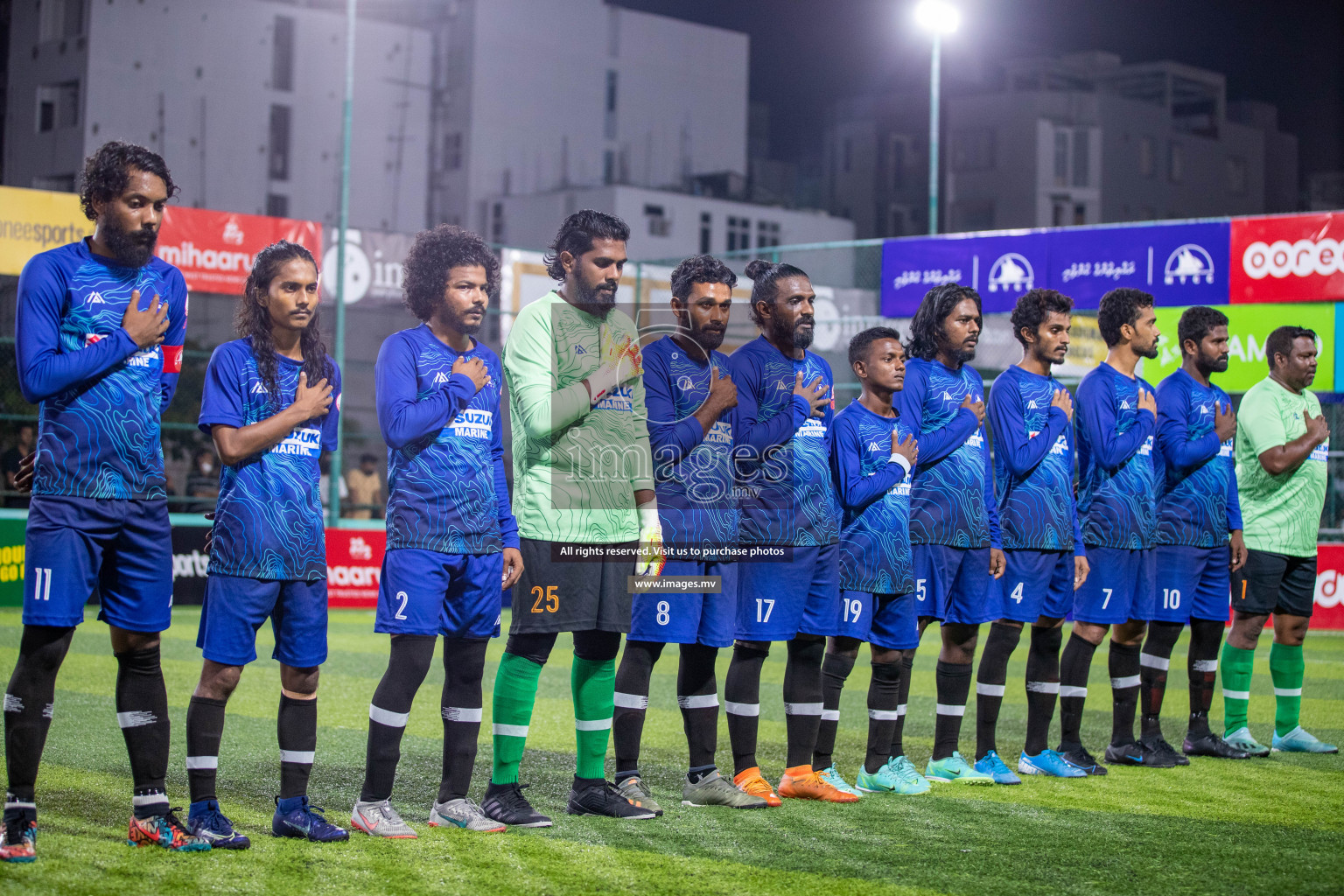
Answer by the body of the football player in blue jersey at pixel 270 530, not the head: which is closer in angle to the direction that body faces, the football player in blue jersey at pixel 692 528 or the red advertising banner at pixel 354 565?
the football player in blue jersey

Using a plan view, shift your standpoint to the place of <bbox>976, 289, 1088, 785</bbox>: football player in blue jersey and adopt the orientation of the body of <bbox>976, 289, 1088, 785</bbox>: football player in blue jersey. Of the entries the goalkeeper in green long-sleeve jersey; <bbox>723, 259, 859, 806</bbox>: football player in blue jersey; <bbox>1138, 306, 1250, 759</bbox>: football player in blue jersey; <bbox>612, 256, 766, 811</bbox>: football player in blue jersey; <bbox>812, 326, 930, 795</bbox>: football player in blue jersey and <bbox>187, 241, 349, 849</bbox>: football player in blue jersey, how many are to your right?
5

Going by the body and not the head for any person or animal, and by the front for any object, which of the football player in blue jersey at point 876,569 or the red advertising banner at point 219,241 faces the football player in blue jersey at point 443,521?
the red advertising banner

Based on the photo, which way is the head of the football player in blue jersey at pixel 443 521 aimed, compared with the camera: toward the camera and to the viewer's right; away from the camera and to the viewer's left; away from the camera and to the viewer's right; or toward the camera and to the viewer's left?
toward the camera and to the viewer's right

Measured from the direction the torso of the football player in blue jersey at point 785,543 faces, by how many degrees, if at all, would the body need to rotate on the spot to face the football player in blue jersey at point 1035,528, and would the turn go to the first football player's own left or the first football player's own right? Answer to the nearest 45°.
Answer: approximately 90° to the first football player's own left

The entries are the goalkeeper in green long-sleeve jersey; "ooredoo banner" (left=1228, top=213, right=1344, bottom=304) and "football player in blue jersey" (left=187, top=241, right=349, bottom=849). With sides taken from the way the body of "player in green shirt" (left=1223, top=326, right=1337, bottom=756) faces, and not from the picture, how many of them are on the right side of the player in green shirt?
2

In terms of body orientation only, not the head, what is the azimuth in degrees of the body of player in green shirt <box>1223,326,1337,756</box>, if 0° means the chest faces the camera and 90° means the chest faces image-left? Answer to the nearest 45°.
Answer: approximately 315°

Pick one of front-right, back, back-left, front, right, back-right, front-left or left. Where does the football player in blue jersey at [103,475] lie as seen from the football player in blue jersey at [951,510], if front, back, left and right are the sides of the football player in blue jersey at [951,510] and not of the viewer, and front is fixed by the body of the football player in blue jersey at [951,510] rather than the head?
right

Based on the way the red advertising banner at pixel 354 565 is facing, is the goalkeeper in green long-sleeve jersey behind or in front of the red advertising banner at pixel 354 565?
in front
